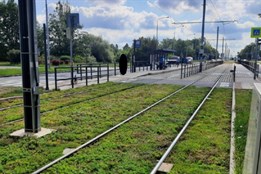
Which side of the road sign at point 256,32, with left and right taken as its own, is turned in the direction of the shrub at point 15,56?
right

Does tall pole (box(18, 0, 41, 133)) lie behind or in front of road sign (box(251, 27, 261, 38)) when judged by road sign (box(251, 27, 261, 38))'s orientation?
in front

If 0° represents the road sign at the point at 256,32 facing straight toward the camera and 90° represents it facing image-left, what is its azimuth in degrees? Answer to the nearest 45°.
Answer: approximately 0°

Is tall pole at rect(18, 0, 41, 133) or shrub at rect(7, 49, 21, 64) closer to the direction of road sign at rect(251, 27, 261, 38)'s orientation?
the tall pole
